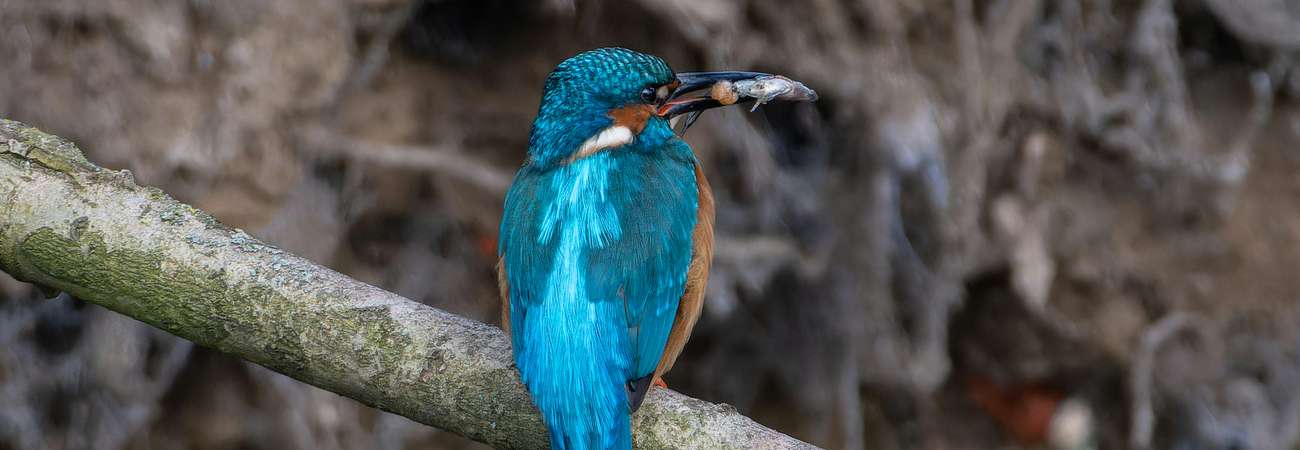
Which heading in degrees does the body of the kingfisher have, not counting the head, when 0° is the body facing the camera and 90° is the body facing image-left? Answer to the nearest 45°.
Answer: approximately 225°
